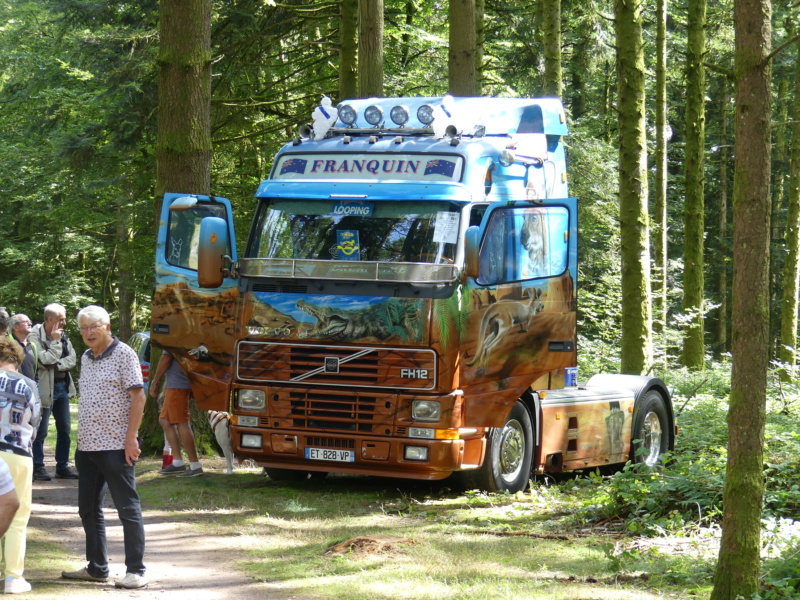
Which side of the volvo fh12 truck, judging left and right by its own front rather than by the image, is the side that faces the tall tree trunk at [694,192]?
back

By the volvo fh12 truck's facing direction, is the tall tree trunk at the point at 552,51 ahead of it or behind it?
behind

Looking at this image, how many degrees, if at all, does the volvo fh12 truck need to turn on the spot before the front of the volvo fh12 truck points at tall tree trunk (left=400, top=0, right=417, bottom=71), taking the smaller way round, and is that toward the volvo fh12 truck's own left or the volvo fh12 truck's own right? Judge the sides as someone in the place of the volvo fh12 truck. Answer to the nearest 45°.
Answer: approximately 135° to the volvo fh12 truck's own right

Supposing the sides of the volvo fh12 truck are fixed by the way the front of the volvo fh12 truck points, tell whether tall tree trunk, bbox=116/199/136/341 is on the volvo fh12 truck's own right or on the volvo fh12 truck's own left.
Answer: on the volvo fh12 truck's own right

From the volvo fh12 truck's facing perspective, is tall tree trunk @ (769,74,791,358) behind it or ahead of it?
behind

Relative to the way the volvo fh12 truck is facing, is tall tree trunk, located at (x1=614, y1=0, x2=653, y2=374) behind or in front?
behind

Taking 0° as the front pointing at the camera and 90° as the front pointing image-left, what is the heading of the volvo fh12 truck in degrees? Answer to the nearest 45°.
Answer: approximately 45°
